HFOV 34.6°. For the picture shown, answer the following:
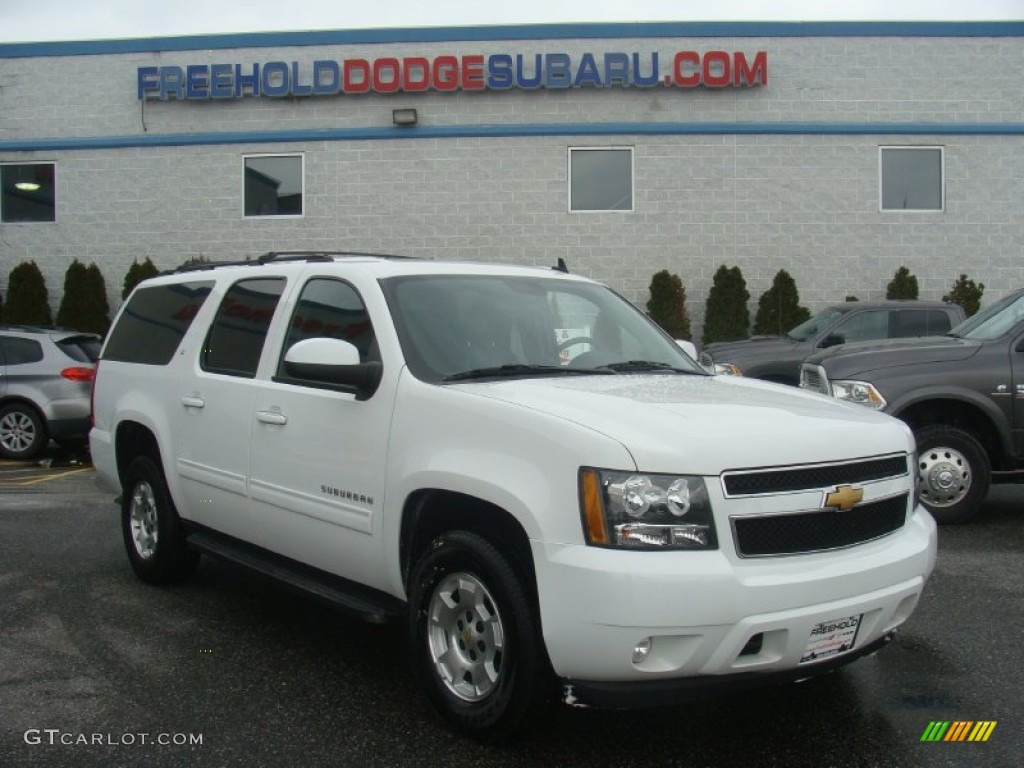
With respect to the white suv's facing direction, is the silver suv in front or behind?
behind

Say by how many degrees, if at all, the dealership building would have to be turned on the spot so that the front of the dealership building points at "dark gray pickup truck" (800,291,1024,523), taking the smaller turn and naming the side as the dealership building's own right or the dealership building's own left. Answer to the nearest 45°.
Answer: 0° — it already faces it

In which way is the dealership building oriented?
toward the camera

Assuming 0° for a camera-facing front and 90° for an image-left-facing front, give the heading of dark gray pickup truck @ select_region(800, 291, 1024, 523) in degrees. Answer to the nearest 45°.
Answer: approximately 45°

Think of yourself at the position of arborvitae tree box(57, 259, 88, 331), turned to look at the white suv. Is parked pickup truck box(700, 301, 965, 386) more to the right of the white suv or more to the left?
left

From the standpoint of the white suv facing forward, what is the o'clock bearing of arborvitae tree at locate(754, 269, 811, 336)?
The arborvitae tree is roughly at 8 o'clock from the white suv.

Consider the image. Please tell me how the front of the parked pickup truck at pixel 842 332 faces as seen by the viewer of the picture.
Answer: facing the viewer and to the left of the viewer

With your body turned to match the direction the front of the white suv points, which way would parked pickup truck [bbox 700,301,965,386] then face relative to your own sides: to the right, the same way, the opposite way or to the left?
to the right

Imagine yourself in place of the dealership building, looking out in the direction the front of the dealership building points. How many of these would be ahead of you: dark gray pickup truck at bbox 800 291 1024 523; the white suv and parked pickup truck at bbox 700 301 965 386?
3

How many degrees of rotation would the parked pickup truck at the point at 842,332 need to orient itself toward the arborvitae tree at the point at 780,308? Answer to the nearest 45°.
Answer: approximately 135° to its right

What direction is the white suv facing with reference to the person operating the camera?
facing the viewer and to the right of the viewer

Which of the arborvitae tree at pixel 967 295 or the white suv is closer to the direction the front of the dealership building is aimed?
the white suv
